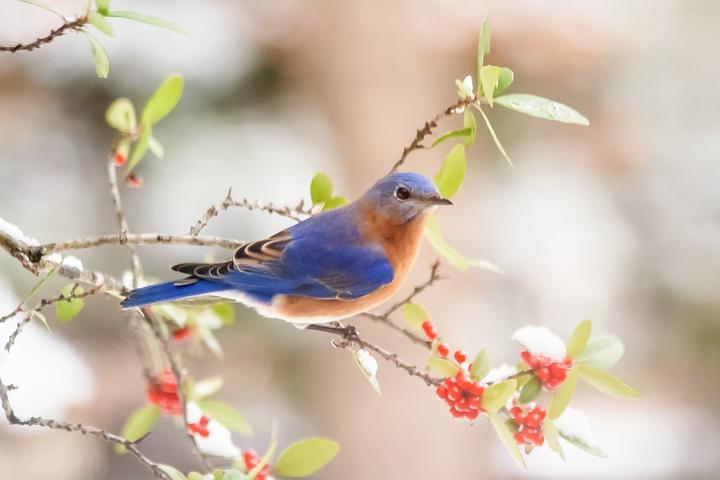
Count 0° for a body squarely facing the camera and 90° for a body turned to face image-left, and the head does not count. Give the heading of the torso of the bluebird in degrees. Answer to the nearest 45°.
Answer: approximately 270°
